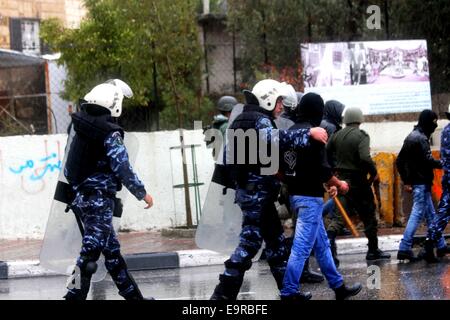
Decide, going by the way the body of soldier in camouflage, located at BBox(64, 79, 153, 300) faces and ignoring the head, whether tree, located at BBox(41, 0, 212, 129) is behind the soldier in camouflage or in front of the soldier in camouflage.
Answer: in front

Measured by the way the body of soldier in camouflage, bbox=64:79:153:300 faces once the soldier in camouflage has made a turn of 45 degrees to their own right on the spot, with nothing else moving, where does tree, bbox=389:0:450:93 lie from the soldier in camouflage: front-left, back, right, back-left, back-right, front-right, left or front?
front-left

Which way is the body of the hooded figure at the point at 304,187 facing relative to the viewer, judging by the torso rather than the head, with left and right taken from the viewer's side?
facing away from the viewer and to the right of the viewer

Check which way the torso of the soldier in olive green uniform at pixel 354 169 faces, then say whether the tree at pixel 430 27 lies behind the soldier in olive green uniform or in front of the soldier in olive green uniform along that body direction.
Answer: in front

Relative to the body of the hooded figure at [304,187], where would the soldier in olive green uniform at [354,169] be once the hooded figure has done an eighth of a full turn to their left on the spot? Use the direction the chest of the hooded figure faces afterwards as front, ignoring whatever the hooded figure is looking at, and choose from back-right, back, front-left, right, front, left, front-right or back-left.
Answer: front

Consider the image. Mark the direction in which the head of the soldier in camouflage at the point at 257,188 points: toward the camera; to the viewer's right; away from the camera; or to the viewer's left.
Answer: to the viewer's right

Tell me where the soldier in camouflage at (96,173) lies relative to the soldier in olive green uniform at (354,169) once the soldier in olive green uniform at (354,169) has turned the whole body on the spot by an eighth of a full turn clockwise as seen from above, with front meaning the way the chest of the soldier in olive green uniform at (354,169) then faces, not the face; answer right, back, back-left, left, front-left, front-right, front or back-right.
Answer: back-right

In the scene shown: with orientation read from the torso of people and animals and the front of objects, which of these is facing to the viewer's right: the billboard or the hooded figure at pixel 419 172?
the hooded figure

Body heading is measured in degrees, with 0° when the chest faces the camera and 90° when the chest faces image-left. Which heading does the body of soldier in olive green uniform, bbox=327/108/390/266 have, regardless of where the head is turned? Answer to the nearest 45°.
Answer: approximately 225°

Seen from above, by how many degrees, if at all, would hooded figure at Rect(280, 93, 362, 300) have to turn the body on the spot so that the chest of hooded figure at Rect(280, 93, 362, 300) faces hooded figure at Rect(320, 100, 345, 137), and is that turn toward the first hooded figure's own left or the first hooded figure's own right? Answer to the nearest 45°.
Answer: approximately 45° to the first hooded figure's own left

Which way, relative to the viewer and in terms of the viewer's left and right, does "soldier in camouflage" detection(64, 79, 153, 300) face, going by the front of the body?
facing away from the viewer and to the right of the viewer

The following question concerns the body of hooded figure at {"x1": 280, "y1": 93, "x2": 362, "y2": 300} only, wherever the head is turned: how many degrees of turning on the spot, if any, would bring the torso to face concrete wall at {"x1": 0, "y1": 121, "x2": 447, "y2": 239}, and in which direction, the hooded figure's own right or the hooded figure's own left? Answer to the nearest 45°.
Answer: approximately 90° to the hooded figure's own left

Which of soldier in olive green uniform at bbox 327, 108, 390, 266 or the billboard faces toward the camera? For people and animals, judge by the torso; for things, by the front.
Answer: the billboard

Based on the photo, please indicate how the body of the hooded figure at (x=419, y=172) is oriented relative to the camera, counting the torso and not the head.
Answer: to the viewer's right

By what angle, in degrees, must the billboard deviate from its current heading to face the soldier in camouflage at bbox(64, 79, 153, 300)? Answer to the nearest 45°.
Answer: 0° — it already faces them

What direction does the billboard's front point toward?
toward the camera
